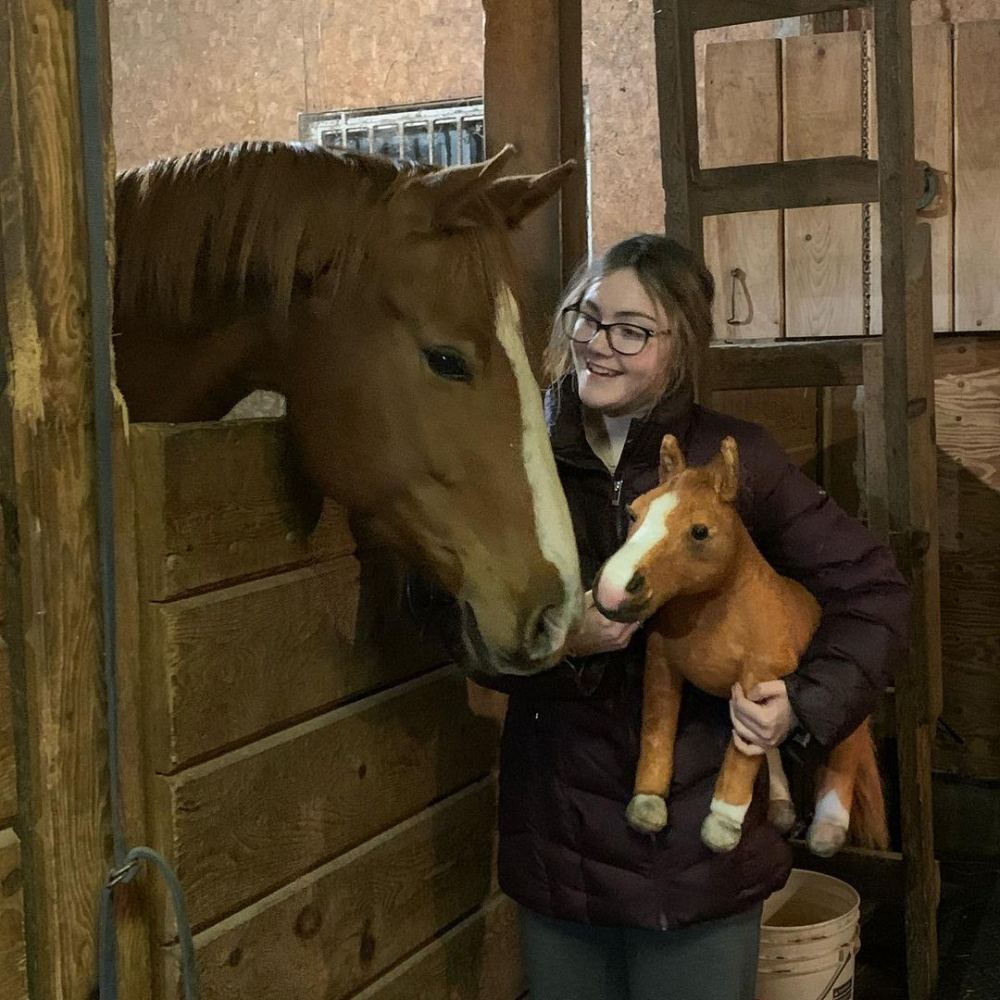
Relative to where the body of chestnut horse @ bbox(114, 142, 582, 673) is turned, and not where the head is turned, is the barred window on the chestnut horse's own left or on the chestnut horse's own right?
on the chestnut horse's own left

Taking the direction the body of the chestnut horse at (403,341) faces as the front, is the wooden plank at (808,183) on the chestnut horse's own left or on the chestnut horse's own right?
on the chestnut horse's own left

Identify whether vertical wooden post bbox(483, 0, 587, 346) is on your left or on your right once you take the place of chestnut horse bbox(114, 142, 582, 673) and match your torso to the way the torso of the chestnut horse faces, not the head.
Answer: on your left

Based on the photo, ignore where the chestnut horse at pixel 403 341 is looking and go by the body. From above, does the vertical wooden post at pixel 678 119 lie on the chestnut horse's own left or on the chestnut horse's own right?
on the chestnut horse's own left

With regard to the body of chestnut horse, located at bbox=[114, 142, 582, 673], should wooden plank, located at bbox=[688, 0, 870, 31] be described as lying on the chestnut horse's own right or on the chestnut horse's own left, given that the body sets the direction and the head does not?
on the chestnut horse's own left

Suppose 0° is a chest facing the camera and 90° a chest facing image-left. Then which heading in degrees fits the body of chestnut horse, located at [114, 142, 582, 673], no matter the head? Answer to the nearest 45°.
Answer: approximately 270°
